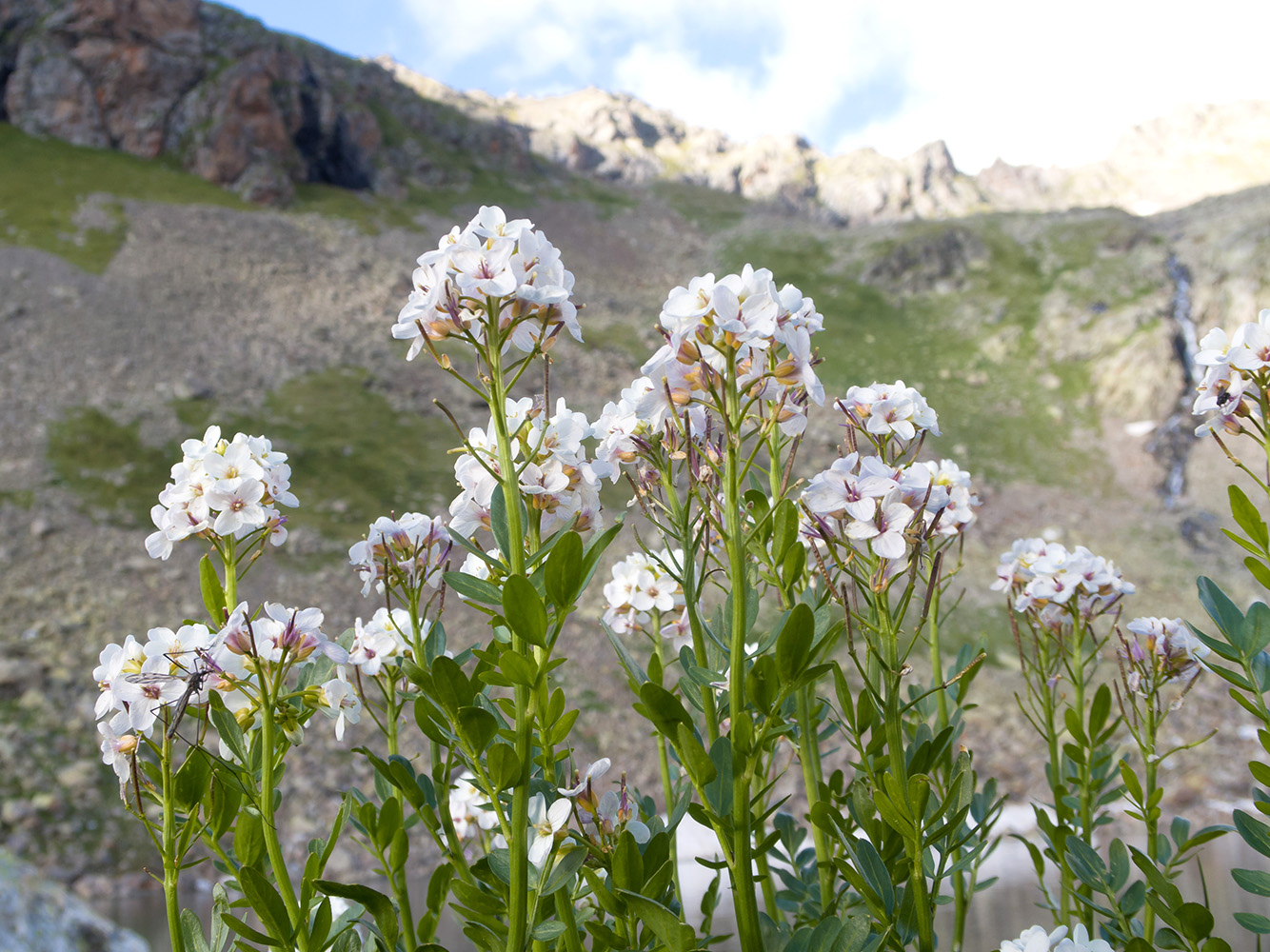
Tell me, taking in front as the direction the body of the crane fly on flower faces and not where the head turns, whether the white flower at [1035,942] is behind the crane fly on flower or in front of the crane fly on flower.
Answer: in front

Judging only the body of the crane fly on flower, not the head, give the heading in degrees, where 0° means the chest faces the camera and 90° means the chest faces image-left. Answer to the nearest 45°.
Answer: approximately 270°
